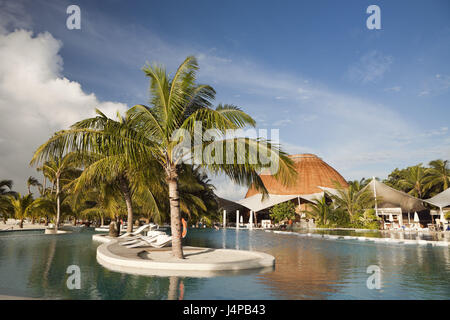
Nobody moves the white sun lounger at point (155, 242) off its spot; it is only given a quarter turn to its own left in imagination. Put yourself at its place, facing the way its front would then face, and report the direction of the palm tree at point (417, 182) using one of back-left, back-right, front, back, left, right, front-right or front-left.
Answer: back-left

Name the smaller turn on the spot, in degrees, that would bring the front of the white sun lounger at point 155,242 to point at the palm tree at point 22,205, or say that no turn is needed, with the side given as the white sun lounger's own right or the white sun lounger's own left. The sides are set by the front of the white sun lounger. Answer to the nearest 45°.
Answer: approximately 45° to the white sun lounger's own right

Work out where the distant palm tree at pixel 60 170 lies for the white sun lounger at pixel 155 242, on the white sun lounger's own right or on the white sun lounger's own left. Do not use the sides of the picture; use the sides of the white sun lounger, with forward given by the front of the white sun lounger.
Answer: on the white sun lounger's own right

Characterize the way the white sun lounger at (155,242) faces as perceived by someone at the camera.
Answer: facing to the left of the viewer

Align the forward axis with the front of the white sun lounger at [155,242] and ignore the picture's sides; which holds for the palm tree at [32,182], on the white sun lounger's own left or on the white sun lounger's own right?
on the white sun lounger's own right

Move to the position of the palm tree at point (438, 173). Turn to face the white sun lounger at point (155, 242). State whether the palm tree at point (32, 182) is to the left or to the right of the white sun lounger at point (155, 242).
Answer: right

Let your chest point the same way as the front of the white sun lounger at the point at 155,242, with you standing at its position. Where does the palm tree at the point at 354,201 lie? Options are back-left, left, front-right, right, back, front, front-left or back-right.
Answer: back-right

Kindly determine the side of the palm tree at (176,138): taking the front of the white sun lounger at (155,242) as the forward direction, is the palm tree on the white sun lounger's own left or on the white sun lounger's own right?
on the white sun lounger's own left

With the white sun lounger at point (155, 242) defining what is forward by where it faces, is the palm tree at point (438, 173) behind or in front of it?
behind

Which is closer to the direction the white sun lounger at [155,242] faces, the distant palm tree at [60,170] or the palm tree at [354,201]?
the distant palm tree
